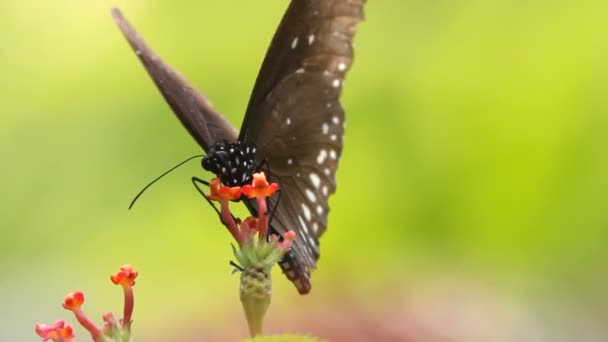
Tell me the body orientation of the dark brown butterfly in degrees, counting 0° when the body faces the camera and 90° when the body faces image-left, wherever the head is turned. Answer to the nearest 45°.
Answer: approximately 45°
